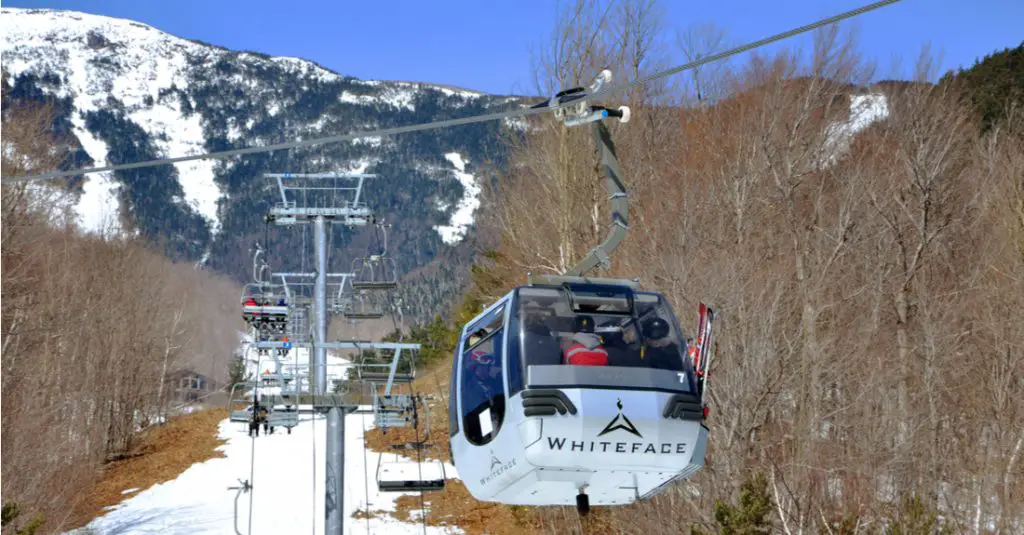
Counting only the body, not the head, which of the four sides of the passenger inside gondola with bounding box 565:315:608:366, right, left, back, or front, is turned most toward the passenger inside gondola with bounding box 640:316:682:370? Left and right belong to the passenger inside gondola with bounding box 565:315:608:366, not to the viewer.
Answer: right

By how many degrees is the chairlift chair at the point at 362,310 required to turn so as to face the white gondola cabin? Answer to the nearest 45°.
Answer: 0° — it already faces it

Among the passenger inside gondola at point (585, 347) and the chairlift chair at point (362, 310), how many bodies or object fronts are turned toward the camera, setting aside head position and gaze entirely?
1

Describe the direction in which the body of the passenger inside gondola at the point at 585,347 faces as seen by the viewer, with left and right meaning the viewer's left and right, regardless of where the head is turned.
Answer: facing away from the viewer

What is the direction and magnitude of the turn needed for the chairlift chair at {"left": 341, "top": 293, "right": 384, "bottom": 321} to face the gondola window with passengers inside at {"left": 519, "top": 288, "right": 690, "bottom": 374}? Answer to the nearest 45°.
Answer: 0° — it already faces them

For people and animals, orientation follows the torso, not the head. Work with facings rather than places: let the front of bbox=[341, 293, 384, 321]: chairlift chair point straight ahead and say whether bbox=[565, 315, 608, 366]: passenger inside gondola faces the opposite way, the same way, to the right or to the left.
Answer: the opposite way

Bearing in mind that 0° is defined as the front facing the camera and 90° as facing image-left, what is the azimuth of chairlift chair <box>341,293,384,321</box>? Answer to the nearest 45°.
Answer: approximately 0°

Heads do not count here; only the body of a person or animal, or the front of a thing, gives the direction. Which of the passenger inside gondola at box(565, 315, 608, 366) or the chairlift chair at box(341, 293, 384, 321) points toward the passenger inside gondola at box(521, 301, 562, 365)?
the chairlift chair
